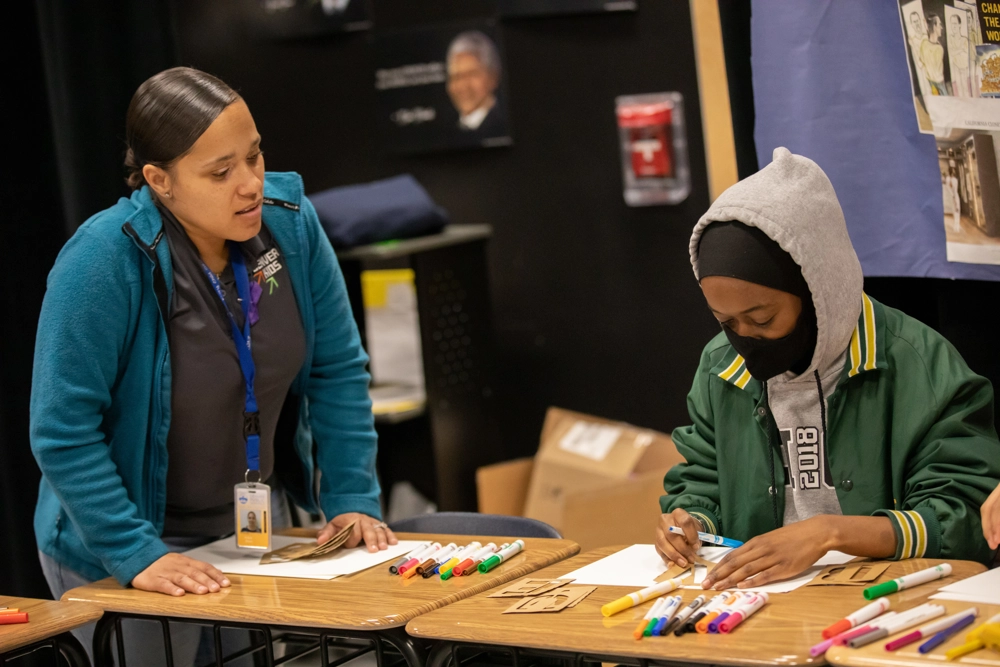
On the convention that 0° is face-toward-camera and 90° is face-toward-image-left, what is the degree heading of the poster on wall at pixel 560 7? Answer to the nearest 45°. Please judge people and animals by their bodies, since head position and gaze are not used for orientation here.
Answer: approximately 0°

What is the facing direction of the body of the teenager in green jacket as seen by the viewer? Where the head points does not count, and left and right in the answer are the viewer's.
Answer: facing the viewer and to the left of the viewer

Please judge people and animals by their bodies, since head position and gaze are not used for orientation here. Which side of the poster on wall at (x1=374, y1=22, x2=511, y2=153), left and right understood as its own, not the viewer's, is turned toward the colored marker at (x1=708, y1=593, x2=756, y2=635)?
front

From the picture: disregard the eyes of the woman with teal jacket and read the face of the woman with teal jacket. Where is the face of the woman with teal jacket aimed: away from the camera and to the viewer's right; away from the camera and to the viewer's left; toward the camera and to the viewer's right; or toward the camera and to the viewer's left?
toward the camera and to the viewer's right

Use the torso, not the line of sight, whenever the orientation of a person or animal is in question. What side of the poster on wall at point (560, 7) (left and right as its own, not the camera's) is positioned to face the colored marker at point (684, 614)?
front

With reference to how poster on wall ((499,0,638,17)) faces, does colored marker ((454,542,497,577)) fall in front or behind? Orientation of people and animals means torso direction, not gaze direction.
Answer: in front

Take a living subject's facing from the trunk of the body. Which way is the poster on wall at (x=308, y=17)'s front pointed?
toward the camera

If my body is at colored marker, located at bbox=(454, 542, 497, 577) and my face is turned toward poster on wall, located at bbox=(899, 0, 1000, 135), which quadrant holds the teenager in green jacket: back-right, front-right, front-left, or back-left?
front-right

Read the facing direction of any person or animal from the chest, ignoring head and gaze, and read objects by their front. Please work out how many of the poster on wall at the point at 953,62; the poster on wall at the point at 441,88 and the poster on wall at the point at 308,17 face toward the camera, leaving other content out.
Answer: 3

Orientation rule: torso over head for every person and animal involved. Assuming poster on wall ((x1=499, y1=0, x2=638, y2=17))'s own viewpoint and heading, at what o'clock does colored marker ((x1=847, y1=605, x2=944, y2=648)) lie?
The colored marker is roughly at 12 o'clock from the poster on wall.

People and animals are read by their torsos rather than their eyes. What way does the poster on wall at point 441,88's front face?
toward the camera

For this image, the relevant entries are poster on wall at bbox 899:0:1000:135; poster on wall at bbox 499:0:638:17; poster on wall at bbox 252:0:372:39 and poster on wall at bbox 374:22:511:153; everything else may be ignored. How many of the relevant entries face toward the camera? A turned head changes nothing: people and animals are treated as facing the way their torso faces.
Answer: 4

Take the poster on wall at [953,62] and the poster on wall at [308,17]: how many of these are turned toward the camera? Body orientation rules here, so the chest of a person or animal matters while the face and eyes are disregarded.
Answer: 2

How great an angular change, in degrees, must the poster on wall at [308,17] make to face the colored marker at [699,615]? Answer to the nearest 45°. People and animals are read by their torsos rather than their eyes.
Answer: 0° — it already faces it

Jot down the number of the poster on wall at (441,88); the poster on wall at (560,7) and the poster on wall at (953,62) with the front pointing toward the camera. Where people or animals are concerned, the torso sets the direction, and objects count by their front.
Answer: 3
